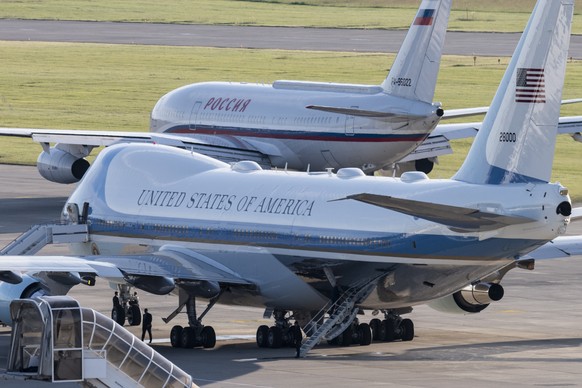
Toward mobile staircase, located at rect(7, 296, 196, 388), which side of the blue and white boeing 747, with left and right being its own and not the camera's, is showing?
left

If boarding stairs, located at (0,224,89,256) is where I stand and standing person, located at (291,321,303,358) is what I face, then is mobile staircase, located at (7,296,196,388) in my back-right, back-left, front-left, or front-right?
front-right

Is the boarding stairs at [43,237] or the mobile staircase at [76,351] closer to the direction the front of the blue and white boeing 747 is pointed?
the boarding stairs

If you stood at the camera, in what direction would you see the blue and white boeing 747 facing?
facing away from the viewer and to the left of the viewer
